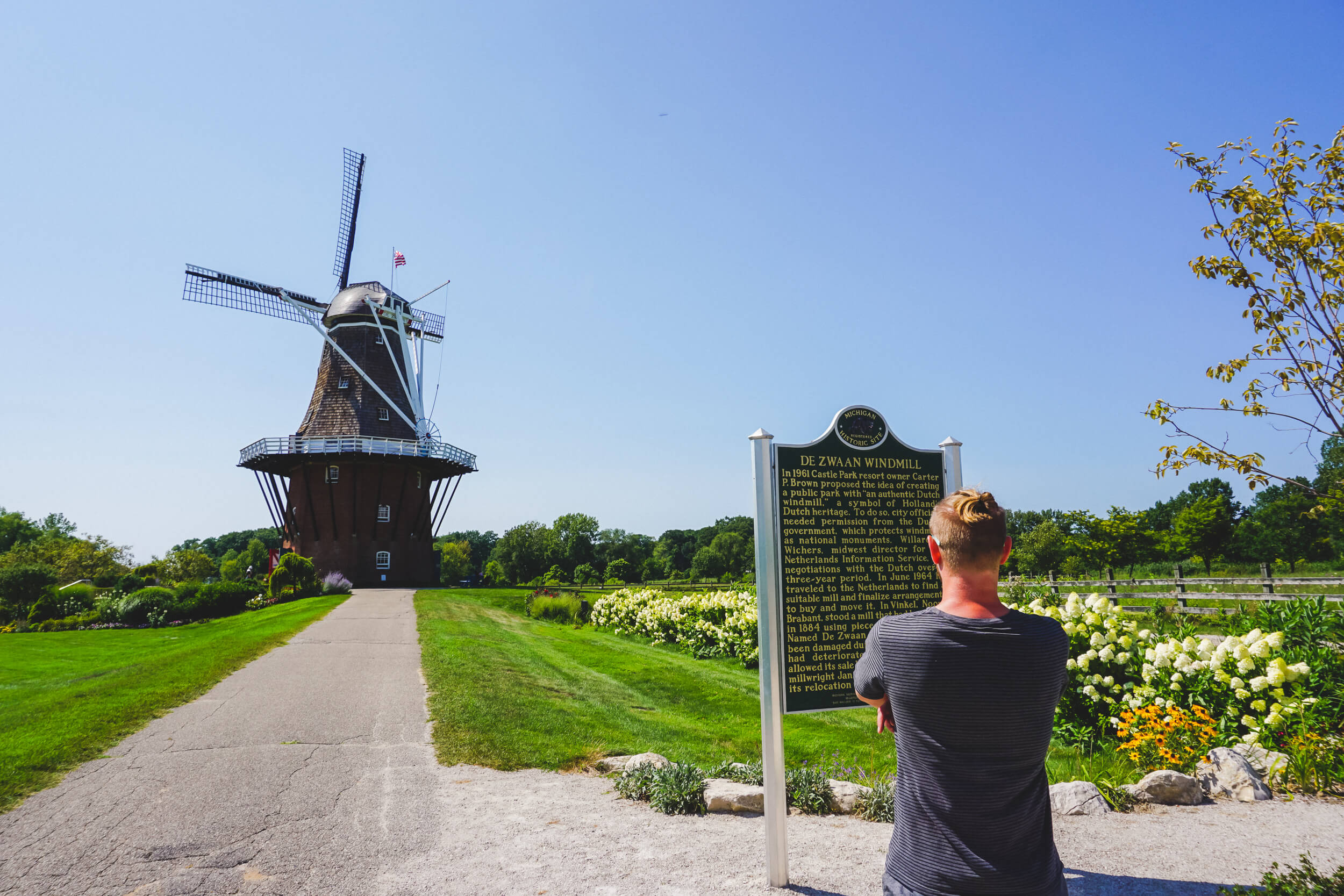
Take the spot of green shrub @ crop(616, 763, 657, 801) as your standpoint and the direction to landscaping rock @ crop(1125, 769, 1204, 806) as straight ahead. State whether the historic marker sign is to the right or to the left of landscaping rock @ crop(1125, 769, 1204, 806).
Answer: right

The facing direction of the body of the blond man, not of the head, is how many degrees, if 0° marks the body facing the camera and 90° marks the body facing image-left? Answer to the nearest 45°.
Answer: approximately 180°

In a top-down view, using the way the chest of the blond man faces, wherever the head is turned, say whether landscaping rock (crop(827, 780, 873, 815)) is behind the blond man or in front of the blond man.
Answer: in front

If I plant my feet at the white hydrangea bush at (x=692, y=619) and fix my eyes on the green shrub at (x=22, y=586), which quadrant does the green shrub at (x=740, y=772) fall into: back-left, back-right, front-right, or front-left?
back-left

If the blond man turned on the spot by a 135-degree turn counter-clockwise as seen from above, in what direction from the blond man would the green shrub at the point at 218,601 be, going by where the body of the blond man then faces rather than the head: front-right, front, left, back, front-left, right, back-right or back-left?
right

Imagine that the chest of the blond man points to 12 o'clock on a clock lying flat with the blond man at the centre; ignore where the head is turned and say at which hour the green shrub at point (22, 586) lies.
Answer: The green shrub is roughly at 10 o'clock from the blond man.

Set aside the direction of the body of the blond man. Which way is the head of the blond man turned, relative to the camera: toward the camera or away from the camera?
away from the camera
